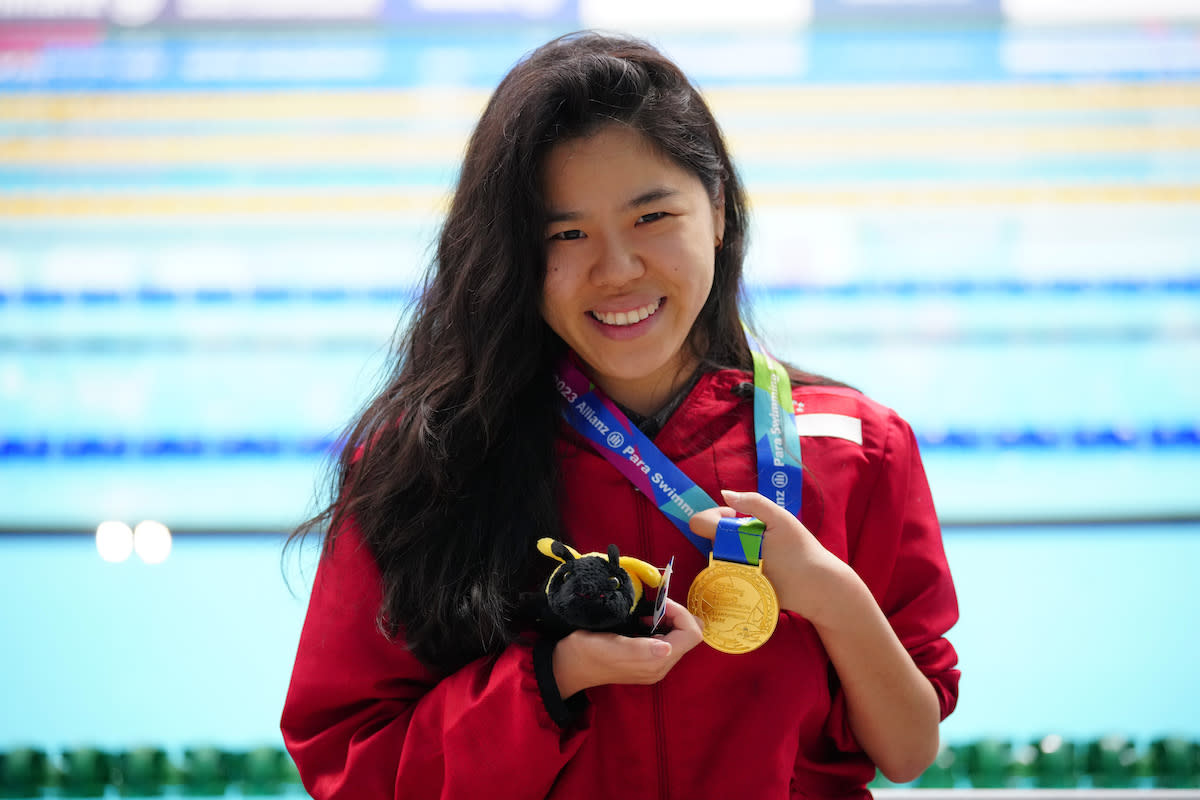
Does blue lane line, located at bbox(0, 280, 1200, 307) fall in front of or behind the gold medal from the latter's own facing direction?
behind

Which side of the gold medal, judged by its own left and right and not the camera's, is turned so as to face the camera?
front

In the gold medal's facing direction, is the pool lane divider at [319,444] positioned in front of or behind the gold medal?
behind

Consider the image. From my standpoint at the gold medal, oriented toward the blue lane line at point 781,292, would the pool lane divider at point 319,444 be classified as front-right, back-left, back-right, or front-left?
front-left

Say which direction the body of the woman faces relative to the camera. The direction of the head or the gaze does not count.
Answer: toward the camera

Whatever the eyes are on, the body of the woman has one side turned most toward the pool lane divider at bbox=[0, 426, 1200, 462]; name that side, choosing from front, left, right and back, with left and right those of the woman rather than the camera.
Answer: back

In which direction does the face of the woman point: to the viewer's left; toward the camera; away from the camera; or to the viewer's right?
toward the camera

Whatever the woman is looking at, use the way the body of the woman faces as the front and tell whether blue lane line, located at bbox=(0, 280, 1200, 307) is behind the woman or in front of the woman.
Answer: behind
